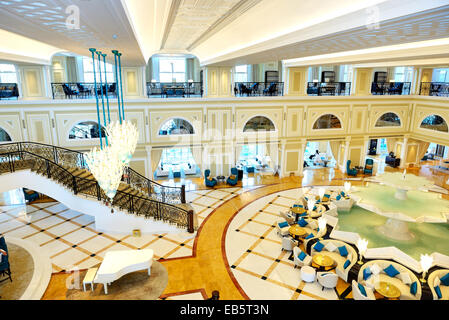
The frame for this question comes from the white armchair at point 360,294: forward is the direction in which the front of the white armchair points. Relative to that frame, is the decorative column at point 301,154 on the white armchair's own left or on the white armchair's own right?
on the white armchair's own left

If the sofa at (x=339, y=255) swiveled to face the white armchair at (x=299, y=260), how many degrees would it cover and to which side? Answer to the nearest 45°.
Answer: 0° — it already faces it

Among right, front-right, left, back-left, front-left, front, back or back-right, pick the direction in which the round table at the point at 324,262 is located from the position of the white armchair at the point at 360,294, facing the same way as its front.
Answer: back-left

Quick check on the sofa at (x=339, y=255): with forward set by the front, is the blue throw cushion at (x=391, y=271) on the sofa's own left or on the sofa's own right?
on the sofa's own left

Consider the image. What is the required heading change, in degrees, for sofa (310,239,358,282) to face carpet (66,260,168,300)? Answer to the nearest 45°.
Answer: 0° — it already faces it

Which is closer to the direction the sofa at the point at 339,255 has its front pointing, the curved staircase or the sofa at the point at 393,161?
the curved staircase

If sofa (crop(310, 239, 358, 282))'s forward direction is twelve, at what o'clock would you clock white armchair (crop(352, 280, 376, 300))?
The white armchair is roughly at 10 o'clock from the sofa.

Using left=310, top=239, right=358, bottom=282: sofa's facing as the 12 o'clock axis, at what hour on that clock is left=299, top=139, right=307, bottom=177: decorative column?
The decorative column is roughly at 4 o'clock from the sofa.

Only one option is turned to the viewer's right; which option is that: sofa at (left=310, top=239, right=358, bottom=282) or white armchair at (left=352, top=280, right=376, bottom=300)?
the white armchair

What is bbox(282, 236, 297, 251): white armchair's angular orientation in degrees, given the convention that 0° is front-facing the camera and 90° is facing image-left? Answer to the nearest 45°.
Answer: approximately 225°

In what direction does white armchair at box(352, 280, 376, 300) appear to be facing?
to the viewer's right

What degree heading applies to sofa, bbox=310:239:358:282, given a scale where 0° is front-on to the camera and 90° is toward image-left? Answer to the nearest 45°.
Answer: approximately 45°

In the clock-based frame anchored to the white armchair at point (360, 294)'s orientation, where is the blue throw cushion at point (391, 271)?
The blue throw cushion is roughly at 10 o'clock from the white armchair.

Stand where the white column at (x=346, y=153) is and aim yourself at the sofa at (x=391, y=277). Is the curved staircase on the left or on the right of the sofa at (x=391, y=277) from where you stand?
right

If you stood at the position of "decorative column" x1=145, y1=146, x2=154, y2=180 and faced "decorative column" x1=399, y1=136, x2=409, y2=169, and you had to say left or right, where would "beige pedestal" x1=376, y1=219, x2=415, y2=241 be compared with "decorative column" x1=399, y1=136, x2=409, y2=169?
right

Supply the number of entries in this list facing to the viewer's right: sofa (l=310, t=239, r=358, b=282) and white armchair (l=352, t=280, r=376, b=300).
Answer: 1

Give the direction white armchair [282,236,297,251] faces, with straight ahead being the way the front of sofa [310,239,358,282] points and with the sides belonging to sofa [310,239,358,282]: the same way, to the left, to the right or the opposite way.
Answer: the opposite way

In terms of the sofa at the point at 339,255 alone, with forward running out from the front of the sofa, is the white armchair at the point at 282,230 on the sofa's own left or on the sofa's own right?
on the sofa's own right
